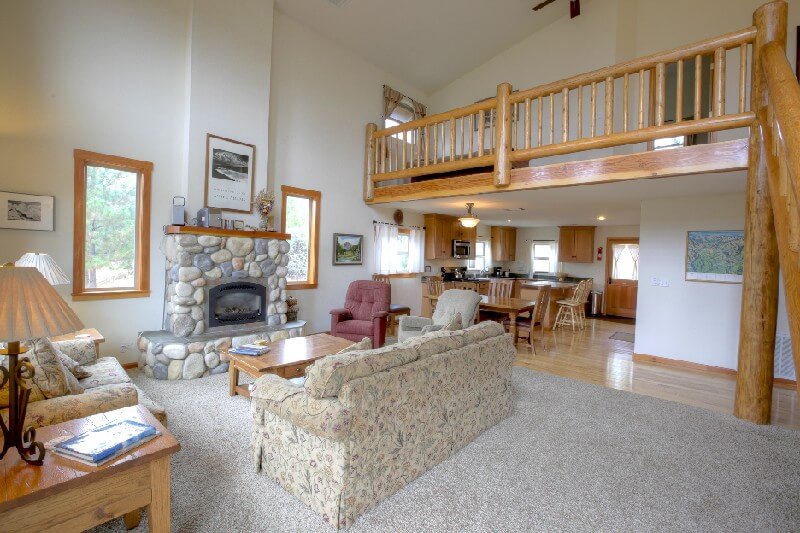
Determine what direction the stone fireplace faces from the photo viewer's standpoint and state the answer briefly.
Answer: facing the viewer and to the right of the viewer

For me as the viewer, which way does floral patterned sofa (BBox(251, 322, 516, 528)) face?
facing away from the viewer and to the left of the viewer

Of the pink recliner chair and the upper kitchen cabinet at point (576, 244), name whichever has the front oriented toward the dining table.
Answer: the upper kitchen cabinet

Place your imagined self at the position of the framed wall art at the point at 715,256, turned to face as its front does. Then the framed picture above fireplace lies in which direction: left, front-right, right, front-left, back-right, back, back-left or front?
front-right

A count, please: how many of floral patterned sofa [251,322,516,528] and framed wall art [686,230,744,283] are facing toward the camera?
1

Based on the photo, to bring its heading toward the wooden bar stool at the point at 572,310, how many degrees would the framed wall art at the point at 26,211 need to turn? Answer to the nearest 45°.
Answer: approximately 90° to its left

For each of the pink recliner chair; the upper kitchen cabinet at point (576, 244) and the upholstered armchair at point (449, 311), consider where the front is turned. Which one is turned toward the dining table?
the upper kitchen cabinet

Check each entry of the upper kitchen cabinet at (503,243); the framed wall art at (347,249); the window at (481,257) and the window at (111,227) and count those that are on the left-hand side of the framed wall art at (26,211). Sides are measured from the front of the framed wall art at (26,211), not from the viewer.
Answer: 4
